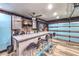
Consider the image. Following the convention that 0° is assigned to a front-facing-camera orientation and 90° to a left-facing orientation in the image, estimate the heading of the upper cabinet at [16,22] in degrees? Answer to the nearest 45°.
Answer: approximately 315°
